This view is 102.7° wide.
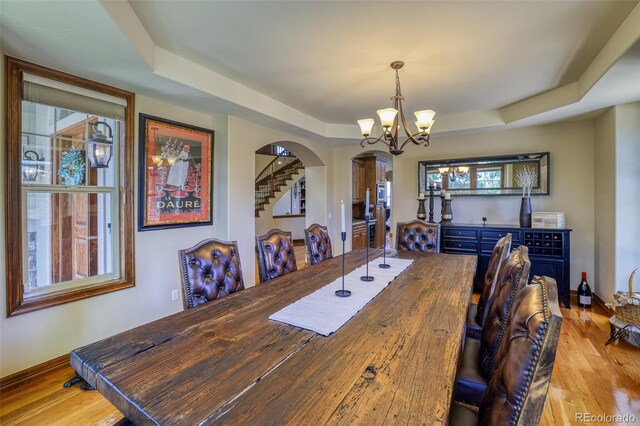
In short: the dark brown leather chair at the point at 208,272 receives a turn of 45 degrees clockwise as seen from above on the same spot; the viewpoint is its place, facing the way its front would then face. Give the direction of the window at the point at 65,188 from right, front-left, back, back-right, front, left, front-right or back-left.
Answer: back-right

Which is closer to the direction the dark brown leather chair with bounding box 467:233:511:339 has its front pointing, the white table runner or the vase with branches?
the white table runner

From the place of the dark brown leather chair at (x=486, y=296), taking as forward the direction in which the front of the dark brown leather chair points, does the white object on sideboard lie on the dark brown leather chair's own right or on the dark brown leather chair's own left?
on the dark brown leather chair's own right

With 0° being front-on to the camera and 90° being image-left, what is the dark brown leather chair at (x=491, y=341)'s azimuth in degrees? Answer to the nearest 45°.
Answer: approximately 90°

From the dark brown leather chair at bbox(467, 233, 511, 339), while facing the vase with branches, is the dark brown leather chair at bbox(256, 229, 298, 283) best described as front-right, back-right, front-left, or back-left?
back-left

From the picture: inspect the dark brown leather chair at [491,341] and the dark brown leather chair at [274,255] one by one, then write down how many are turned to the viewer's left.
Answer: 1

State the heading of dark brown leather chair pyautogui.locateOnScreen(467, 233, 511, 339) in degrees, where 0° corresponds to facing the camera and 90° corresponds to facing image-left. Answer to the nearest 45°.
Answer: approximately 90°

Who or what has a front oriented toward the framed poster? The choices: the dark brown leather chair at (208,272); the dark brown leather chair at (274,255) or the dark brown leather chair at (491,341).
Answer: the dark brown leather chair at (491,341)
